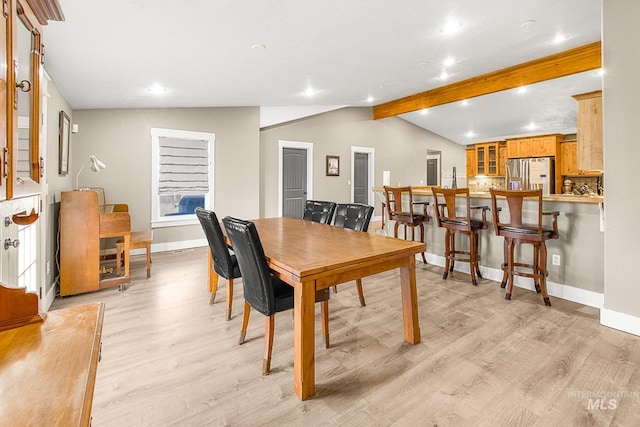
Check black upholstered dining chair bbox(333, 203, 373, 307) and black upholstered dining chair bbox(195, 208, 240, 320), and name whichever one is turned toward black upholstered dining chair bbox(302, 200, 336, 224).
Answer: black upholstered dining chair bbox(195, 208, 240, 320)

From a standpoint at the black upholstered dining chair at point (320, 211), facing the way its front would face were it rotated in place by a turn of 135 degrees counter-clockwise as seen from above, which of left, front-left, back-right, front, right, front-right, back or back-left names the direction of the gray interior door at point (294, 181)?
left

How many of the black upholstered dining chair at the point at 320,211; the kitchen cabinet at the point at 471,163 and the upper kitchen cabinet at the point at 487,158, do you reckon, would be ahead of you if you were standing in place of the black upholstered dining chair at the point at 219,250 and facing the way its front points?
3

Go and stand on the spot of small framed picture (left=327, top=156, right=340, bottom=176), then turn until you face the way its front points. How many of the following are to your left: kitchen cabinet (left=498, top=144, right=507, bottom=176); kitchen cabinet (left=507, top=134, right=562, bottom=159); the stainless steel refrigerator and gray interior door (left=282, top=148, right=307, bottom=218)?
3

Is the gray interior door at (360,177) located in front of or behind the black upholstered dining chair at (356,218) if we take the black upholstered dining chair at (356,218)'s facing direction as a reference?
behind

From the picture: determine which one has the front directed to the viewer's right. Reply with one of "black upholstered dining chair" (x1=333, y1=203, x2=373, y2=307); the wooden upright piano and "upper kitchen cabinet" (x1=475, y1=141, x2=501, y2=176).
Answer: the wooden upright piano

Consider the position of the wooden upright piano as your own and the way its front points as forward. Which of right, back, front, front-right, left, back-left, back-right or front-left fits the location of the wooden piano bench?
front-left

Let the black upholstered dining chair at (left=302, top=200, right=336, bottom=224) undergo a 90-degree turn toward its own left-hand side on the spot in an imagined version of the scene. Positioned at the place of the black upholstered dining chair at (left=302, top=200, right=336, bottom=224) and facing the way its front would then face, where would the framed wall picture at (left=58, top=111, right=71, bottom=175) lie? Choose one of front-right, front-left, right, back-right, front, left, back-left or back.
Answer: back-right

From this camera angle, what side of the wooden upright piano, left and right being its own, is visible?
right

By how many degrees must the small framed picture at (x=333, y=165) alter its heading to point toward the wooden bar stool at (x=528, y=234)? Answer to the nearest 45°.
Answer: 0° — it already faces it

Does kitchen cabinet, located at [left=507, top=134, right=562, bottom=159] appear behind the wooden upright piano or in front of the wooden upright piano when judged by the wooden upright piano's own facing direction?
in front

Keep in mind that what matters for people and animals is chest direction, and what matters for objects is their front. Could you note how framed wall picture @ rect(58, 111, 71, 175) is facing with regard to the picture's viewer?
facing to the right of the viewer

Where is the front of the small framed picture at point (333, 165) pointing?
toward the camera

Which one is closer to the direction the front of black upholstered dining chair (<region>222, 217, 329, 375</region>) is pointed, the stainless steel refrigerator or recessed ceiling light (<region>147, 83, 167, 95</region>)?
the stainless steel refrigerator

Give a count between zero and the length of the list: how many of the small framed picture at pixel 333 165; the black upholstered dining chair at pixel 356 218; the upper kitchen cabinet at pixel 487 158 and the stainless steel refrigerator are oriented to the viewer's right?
0
